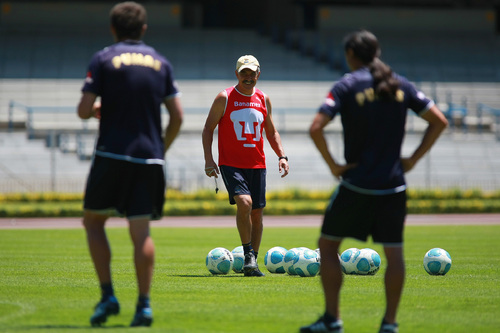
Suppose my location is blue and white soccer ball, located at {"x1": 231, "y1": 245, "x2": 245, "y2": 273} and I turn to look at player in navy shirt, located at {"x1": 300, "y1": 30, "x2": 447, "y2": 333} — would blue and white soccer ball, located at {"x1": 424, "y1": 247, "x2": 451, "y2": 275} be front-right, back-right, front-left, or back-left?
front-left

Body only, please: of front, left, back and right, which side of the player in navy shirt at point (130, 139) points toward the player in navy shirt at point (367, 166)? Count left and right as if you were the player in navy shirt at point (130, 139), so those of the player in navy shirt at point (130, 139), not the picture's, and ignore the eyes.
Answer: right

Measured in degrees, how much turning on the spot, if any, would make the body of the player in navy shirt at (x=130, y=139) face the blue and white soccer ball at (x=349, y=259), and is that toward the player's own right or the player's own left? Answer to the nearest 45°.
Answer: approximately 45° to the player's own right

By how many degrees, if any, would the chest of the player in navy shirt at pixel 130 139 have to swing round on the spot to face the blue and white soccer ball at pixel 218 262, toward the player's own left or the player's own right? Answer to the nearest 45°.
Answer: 0° — they already face it

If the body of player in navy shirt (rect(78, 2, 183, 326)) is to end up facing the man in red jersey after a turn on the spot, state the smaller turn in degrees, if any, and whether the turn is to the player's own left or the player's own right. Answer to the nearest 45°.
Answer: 0° — they already face them

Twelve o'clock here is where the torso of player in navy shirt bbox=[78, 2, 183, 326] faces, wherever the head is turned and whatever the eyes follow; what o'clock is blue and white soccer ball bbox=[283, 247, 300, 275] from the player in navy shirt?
The blue and white soccer ball is roughly at 1 o'clock from the player in navy shirt.

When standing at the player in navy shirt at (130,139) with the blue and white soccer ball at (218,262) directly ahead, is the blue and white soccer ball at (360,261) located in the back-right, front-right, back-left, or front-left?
front-right

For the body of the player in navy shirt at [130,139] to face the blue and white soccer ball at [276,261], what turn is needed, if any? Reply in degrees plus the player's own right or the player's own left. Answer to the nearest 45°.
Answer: approximately 45° to the player's own right

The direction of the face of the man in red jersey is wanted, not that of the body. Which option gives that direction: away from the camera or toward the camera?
toward the camera

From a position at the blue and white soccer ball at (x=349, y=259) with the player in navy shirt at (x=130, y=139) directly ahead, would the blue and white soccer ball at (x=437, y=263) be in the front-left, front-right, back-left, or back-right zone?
back-left

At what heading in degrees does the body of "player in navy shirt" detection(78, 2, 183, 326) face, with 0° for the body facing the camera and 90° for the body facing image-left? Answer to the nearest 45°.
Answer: approximately 180°

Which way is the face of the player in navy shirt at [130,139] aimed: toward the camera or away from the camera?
away from the camera

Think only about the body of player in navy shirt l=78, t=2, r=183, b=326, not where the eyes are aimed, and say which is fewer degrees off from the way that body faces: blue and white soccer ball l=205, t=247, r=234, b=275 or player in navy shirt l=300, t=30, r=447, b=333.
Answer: the blue and white soccer ball

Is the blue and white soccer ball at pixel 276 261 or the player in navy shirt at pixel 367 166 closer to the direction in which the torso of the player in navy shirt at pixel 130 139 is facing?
the blue and white soccer ball

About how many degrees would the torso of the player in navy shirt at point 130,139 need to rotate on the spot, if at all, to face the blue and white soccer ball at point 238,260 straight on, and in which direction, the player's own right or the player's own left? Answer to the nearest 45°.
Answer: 0° — they already face it
